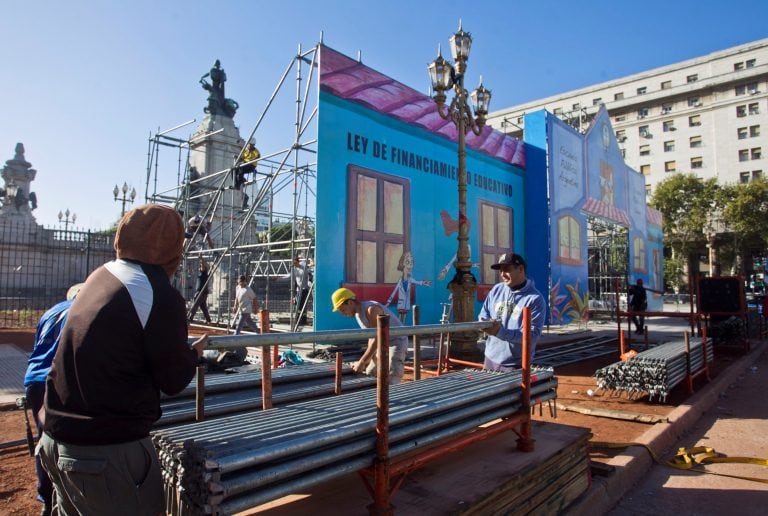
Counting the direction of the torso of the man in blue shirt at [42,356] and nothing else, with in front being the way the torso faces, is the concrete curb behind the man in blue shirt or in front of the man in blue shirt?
in front

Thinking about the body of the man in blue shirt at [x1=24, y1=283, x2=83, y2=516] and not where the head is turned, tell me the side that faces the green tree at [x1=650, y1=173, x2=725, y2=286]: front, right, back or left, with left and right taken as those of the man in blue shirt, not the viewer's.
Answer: front

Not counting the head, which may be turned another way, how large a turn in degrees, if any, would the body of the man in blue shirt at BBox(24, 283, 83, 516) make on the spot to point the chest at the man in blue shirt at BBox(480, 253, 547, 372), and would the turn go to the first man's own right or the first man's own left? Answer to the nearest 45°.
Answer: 0° — they already face them

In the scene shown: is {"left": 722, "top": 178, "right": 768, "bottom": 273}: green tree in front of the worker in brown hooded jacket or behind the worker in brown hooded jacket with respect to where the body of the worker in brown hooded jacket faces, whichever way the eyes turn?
in front

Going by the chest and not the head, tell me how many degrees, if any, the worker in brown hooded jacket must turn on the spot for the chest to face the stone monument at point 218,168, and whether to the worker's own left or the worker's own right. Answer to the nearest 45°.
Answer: approximately 45° to the worker's own left

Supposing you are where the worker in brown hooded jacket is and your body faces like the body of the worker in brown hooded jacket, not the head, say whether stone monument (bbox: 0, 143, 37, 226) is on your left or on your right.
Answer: on your left

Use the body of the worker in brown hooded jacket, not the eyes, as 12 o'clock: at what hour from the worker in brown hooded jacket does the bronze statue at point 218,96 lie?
The bronze statue is roughly at 11 o'clock from the worker in brown hooded jacket.

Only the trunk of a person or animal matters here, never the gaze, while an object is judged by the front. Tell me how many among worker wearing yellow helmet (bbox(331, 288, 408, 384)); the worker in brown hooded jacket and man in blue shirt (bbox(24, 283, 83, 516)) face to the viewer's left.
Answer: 1
